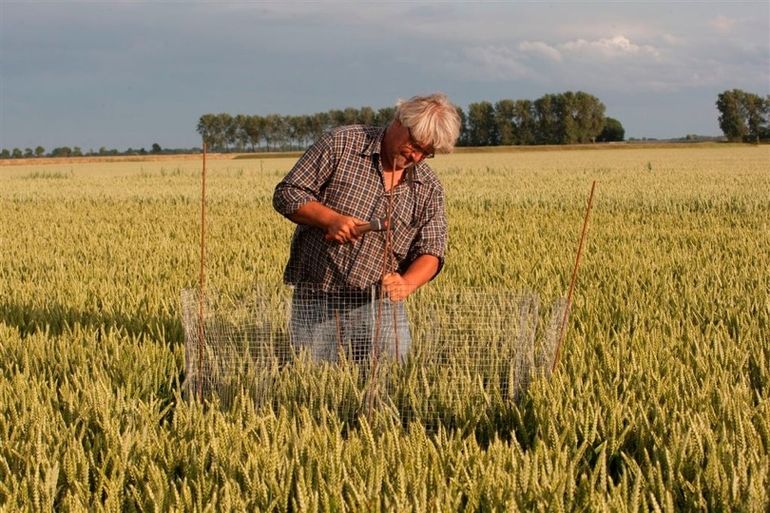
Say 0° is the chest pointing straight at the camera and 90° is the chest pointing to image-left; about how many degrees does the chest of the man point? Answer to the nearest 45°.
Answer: approximately 0°
